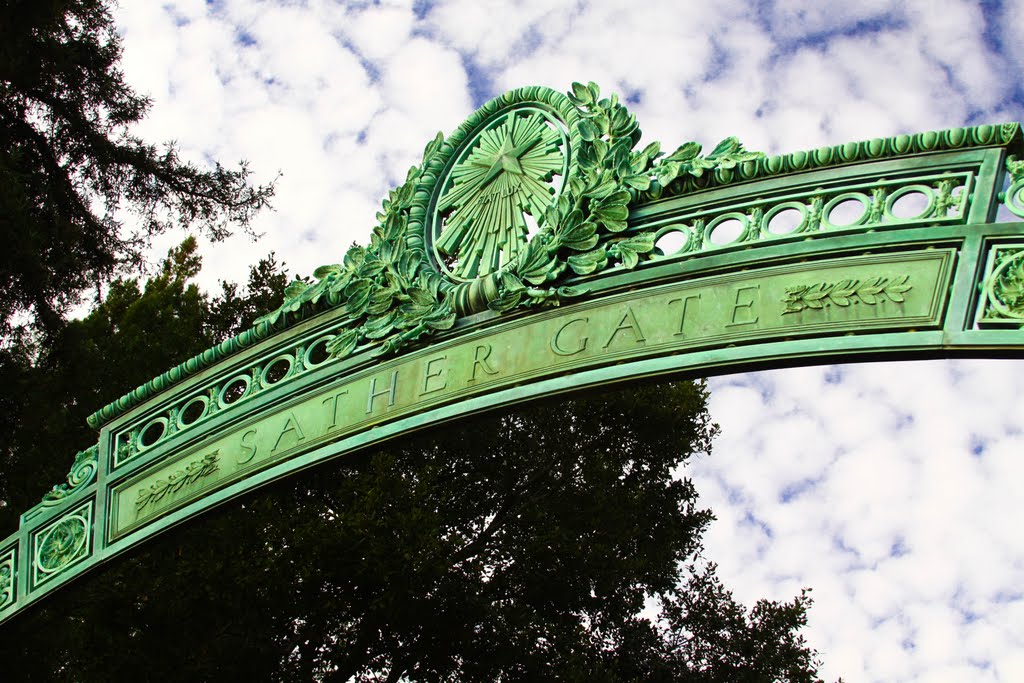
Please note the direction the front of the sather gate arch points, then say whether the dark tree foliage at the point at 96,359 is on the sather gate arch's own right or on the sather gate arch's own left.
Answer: on the sather gate arch's own right

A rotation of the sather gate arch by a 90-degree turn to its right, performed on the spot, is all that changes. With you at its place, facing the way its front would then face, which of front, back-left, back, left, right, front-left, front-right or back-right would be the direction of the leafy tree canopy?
front-right

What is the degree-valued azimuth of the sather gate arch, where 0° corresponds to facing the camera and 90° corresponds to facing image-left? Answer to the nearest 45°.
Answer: approximately 45°
